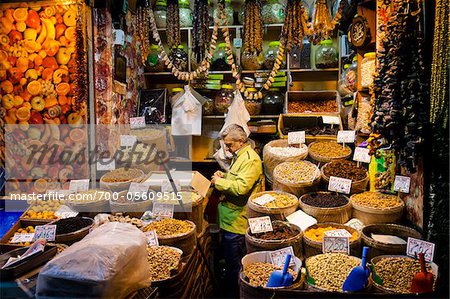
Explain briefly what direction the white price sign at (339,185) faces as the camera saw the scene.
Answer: facing the viewer

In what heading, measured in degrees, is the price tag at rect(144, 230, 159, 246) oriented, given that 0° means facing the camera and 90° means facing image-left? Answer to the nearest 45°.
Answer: approximately 0°

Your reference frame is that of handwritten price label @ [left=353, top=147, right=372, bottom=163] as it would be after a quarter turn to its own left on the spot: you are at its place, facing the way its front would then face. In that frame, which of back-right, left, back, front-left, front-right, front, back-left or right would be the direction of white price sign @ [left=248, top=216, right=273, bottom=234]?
back-right

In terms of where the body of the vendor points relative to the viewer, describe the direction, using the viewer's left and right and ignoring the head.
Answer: facing to the left of the viewer

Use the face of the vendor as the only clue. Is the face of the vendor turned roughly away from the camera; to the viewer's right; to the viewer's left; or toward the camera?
to the viewer's left

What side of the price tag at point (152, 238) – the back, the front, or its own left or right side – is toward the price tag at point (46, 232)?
right

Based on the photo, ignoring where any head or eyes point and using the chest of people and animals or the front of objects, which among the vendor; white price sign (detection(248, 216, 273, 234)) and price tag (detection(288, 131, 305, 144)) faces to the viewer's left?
the vendor

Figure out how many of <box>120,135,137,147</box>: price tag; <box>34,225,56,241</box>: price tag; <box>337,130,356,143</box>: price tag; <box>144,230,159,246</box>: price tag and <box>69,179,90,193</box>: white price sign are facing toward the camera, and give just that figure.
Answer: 5

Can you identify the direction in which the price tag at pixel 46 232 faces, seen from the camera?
facing the viewer

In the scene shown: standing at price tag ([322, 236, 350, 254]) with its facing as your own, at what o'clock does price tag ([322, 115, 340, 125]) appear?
price tag ([322, 115, 340, 125]) is roughly at 6 o'clock from price tag ([322, 236, 350, 254]).

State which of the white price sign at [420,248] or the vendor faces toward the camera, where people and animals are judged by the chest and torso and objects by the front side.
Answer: the white price sign

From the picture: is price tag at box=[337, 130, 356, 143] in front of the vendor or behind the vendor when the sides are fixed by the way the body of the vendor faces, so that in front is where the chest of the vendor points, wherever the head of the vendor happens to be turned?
behind

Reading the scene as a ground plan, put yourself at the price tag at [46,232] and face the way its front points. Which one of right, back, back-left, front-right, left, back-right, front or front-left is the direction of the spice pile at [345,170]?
left

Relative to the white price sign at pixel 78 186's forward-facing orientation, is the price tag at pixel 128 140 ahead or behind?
behind

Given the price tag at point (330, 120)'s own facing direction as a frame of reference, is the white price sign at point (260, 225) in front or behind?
in front
